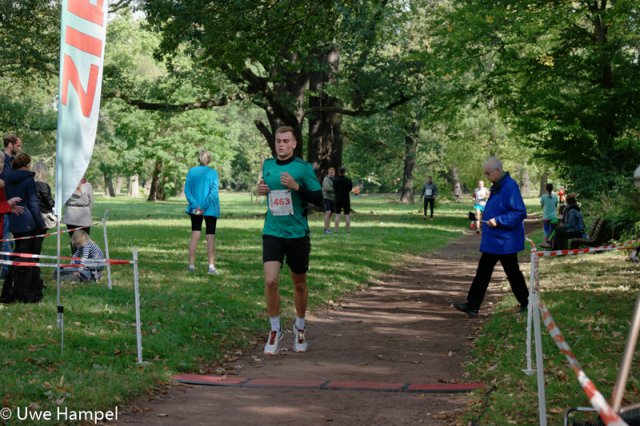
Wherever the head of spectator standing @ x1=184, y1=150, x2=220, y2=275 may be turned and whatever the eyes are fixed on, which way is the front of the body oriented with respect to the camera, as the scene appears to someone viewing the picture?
away from the camera

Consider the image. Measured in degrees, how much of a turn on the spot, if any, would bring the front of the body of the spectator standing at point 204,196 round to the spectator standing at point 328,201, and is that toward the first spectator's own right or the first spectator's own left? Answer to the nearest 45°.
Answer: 0° — they already face them

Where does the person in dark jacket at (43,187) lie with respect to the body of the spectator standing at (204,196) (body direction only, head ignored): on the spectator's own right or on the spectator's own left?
on the spectator's own left

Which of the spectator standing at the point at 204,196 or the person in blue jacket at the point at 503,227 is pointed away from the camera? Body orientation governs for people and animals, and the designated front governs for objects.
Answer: the spectator standing

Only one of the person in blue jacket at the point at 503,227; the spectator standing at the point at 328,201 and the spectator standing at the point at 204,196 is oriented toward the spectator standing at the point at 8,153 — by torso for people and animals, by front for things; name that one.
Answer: the person in blue jacket

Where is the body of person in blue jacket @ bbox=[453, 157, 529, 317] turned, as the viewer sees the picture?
to the viewer's left

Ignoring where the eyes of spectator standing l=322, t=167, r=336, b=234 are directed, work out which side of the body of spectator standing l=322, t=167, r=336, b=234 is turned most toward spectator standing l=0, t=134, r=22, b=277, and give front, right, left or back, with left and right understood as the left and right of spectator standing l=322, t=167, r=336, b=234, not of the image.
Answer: right

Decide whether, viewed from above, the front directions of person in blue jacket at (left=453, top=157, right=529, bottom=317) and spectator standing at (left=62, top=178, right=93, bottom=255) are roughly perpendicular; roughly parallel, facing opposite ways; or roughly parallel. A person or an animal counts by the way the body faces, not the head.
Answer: roughly perpendicular

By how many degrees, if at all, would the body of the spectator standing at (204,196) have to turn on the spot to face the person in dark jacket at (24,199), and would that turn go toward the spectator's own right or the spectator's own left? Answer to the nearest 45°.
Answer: approximately 135° to the spectator's own left

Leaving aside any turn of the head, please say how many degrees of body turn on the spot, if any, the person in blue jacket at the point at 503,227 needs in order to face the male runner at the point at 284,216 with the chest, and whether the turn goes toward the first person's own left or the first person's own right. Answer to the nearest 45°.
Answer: approximately 45° to the first person's own left

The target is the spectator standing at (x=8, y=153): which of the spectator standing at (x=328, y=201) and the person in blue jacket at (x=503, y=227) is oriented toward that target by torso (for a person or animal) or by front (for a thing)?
the person in blue jacket
